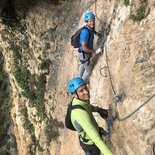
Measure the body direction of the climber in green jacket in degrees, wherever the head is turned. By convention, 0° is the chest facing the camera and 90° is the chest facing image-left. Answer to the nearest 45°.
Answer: approximately 270°

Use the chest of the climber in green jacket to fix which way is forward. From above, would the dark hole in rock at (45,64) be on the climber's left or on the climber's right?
on the climber's left

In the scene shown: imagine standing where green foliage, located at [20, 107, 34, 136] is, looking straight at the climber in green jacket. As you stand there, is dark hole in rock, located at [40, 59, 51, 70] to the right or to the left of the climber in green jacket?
left

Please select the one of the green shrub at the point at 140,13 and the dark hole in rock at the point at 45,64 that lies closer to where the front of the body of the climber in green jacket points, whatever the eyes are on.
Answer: the green shrub
